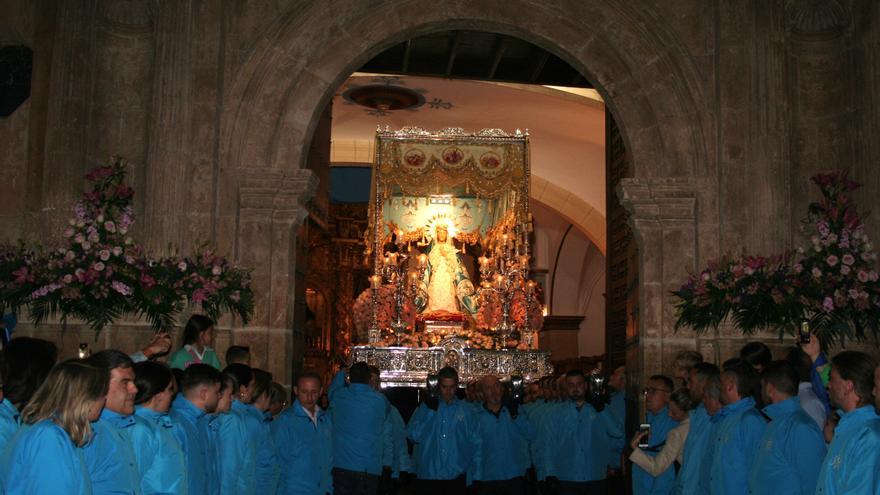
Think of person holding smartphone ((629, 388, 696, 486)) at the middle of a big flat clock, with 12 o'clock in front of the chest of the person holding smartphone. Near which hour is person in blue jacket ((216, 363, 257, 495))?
The person in blue jacket is roughly at 11 o'clock from the person holding smartphone.

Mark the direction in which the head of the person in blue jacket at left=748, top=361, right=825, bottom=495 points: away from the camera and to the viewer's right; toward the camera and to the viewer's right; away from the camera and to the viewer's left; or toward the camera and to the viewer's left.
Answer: away from the camera and to the viewer's left

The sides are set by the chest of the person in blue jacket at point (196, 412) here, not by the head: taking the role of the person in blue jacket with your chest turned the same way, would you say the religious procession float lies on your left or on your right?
on your left

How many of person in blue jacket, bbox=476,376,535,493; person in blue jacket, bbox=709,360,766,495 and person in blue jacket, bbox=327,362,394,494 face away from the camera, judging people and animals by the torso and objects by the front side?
1

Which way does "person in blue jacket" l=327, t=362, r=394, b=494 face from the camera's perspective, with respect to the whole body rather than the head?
away from the camera

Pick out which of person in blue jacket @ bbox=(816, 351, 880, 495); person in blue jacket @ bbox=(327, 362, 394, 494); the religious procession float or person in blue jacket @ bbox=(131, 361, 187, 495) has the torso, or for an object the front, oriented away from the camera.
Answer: person in blue jacket @ bbox=(327, 362, 394, 494)

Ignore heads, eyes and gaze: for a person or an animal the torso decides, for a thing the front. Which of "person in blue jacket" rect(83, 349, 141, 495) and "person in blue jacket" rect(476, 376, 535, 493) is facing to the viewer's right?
"person in blue jacket" rect(83, 349, 141, 495)

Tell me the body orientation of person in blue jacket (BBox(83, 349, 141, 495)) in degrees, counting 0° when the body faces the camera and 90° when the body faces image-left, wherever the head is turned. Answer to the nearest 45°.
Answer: approximately 270°

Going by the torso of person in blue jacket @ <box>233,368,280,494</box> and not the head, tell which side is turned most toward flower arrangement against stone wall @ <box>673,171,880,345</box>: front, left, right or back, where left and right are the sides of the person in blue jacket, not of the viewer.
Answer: front

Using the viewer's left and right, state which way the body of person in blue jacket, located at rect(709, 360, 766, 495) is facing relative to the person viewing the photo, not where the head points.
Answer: facing to the left of the viewer

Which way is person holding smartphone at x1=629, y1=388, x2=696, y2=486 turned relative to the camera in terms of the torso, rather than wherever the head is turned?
to the viewer's left

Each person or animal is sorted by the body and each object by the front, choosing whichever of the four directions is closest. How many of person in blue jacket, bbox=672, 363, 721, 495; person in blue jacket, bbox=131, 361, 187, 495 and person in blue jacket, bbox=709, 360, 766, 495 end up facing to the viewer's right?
1

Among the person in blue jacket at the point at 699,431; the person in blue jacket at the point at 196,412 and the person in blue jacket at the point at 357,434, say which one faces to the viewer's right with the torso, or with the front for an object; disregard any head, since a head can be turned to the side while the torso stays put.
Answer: the person in blue jacket at the point at 196,412
